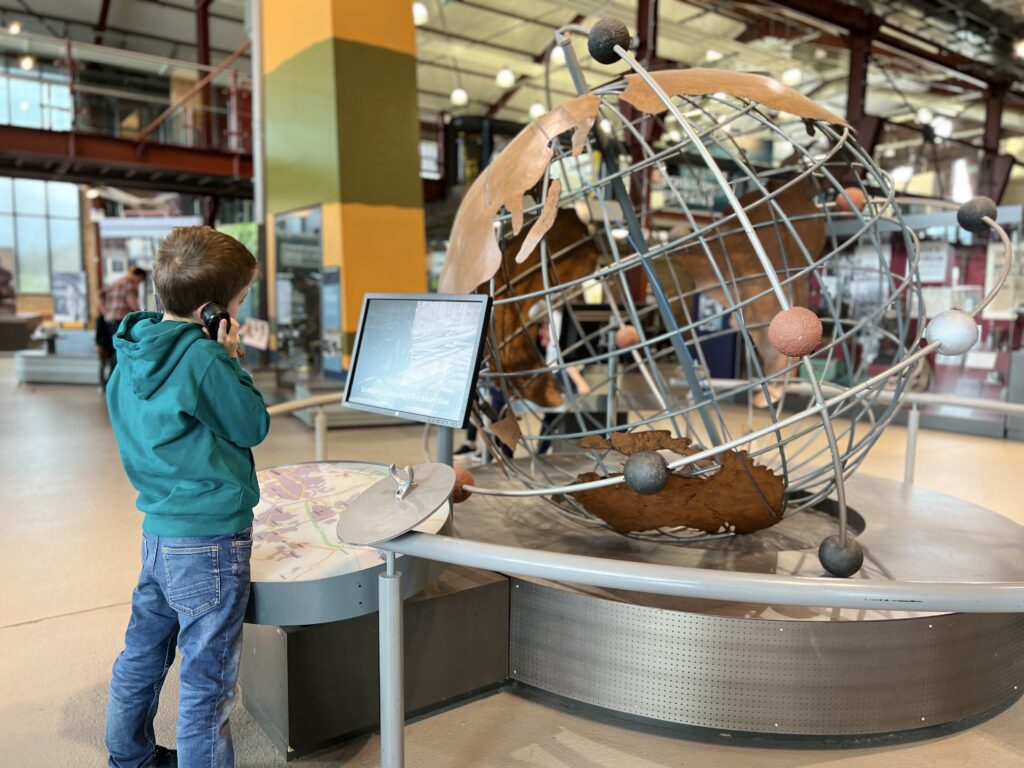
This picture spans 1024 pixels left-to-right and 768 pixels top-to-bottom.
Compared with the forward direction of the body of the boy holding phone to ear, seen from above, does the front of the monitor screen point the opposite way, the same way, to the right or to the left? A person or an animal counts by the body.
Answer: the opposite way

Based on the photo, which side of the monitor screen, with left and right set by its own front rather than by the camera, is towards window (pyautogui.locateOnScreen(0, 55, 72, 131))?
right

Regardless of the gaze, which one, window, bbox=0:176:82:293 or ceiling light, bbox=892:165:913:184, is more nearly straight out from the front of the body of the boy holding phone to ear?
the ceiling light

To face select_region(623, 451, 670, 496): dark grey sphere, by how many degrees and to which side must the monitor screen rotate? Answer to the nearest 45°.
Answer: approximately 90° to its left

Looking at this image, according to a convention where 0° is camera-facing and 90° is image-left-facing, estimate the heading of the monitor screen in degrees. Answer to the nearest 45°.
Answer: approximately 45°

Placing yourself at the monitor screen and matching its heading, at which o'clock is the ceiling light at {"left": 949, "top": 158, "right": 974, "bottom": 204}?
The ceiling light is roughly at 6 o'clock from the monitor screen.

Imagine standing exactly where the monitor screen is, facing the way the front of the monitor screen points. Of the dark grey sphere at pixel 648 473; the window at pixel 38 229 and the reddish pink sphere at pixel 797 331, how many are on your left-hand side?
2

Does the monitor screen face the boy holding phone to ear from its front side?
yes

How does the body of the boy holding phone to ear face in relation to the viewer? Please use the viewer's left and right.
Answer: facing away from the viewer and to the right of the viewer

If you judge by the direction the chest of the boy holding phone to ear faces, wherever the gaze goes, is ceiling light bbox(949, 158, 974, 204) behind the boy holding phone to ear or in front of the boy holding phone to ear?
in front

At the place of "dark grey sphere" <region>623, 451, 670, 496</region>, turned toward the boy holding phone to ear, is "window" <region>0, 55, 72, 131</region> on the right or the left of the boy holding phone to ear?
right

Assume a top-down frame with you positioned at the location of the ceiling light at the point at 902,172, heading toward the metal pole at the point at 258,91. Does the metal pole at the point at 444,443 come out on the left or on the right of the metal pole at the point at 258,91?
left

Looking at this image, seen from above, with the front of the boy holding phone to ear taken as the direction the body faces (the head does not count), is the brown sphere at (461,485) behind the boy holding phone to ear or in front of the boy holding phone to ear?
in front

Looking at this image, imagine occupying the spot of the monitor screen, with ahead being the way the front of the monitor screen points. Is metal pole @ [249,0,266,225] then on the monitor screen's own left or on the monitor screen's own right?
on the monitor screen's own right

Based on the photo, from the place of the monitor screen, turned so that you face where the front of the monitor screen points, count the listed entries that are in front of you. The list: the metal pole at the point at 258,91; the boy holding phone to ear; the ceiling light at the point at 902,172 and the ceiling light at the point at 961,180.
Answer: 1
